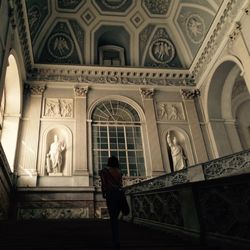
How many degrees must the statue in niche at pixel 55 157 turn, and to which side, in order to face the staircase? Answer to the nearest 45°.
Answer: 0° — it already faces it

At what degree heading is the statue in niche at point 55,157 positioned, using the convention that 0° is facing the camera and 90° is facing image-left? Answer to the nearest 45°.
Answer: approximately 0°

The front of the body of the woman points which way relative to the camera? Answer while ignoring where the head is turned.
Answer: away from the camera

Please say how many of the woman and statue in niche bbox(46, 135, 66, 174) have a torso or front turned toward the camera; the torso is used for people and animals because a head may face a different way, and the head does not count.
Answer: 1

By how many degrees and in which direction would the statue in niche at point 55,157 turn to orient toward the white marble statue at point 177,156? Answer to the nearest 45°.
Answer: approximately 90° to its left

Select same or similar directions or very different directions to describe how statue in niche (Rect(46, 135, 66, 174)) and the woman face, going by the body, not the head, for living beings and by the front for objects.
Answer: very different directions

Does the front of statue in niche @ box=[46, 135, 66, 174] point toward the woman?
yes
